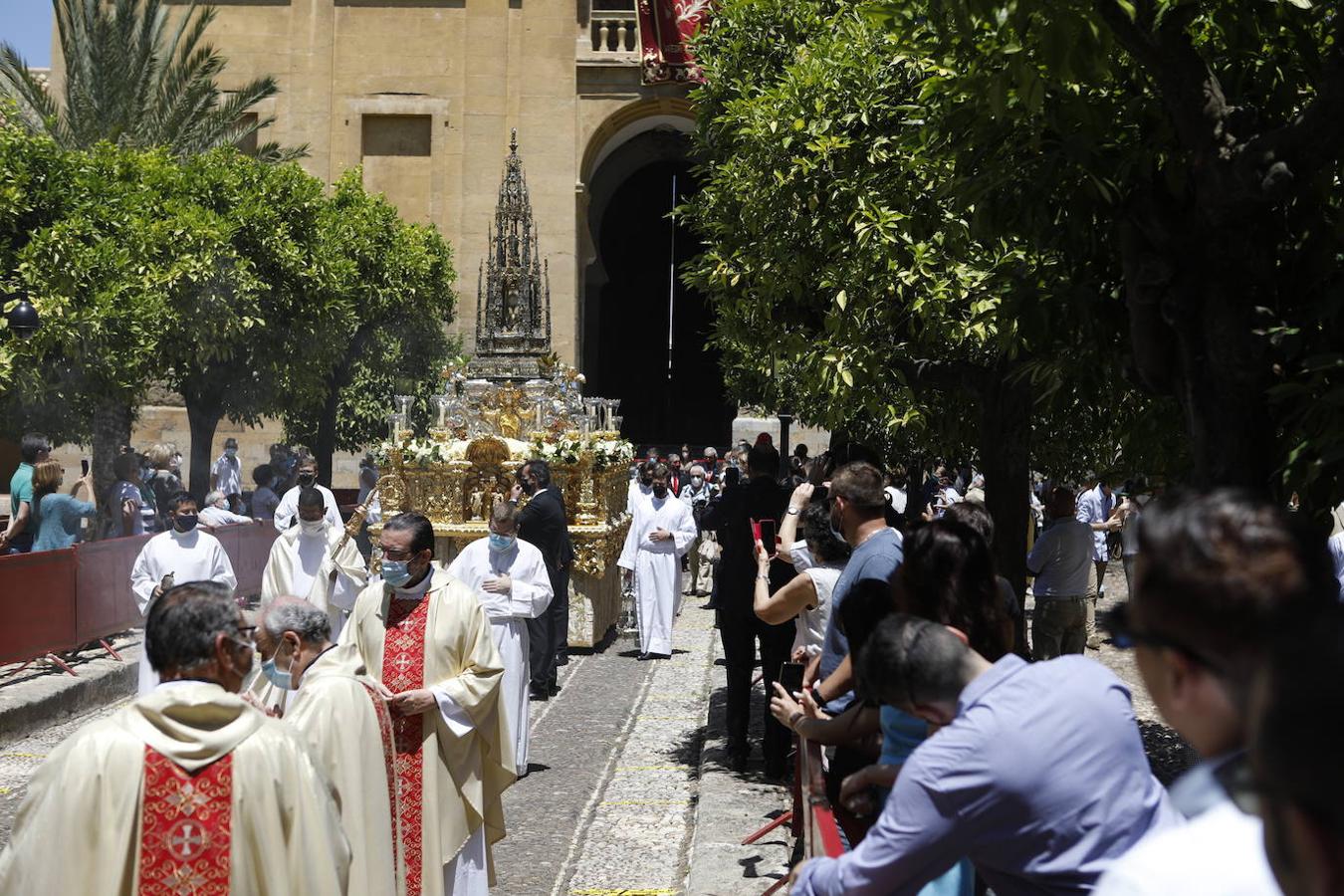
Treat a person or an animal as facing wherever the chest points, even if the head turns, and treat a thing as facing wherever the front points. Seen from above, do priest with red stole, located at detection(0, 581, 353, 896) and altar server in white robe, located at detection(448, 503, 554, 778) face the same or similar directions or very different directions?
very different directions

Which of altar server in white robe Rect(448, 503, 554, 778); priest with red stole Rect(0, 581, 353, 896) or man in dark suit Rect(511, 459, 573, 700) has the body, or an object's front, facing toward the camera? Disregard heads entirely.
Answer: the altar server in white robe

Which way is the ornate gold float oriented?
toward the camera

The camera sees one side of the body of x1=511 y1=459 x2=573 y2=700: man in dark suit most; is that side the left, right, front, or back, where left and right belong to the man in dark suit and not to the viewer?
left

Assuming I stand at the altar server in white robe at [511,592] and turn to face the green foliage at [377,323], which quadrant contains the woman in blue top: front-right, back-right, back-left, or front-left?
front-left

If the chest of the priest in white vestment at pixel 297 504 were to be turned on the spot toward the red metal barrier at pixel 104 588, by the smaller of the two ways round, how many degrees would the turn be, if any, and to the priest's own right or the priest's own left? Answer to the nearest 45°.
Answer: approximately 135° to the priest's own right

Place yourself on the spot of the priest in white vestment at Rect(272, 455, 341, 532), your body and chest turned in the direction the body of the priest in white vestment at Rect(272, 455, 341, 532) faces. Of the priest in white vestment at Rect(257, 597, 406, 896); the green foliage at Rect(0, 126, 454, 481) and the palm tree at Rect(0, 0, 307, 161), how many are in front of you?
1

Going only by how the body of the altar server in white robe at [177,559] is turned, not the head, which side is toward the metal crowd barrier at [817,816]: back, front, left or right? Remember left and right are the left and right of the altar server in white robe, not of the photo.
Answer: front

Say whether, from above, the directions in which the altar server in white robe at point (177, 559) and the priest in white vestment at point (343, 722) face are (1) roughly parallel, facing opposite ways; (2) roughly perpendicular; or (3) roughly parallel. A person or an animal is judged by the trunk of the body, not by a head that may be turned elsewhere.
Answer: roughly perpendicular

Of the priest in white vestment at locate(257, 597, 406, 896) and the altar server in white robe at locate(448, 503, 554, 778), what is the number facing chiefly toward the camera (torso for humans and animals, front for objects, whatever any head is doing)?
1

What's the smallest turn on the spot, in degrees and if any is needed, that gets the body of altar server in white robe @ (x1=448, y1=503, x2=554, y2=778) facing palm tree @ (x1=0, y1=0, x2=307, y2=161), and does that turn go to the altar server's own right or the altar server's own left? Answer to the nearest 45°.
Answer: approximately 135° to the altar server's own right

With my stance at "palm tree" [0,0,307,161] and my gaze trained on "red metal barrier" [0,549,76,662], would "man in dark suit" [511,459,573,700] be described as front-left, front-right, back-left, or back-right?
front-left

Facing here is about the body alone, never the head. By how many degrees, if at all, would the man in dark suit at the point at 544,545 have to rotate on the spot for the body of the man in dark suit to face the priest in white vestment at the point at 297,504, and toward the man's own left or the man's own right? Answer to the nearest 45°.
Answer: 0° — they already face them
